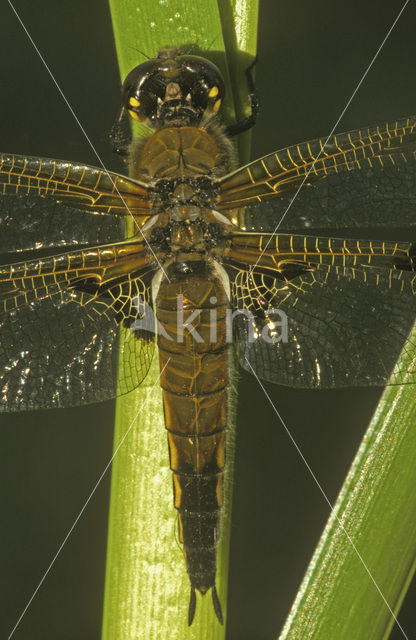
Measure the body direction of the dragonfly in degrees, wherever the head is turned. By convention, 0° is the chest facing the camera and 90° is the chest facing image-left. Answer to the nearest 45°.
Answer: approximately 180°
